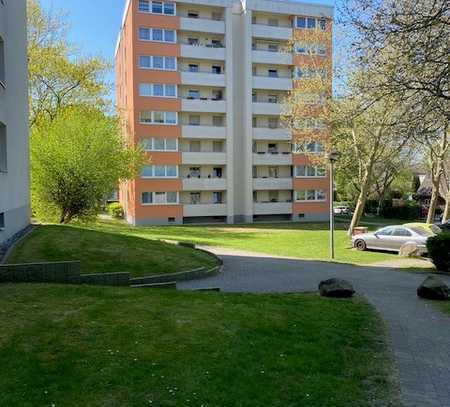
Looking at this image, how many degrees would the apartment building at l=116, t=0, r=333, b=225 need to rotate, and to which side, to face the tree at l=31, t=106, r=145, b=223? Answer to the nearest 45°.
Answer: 0° — it already faces it

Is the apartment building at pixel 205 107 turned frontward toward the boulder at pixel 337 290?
yes

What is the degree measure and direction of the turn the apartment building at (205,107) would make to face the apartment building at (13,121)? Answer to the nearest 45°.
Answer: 0° — it already faces it

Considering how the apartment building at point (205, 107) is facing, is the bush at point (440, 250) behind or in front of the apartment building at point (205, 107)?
in front

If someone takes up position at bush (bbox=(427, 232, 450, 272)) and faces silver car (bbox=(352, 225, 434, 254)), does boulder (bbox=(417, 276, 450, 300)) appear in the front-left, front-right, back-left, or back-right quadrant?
back-left

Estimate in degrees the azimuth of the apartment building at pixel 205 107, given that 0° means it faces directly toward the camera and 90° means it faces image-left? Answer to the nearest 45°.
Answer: approximately 0°

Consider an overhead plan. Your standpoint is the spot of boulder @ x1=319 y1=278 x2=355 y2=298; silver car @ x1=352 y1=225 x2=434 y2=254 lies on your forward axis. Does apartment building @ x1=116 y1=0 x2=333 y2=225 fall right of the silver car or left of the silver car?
left
